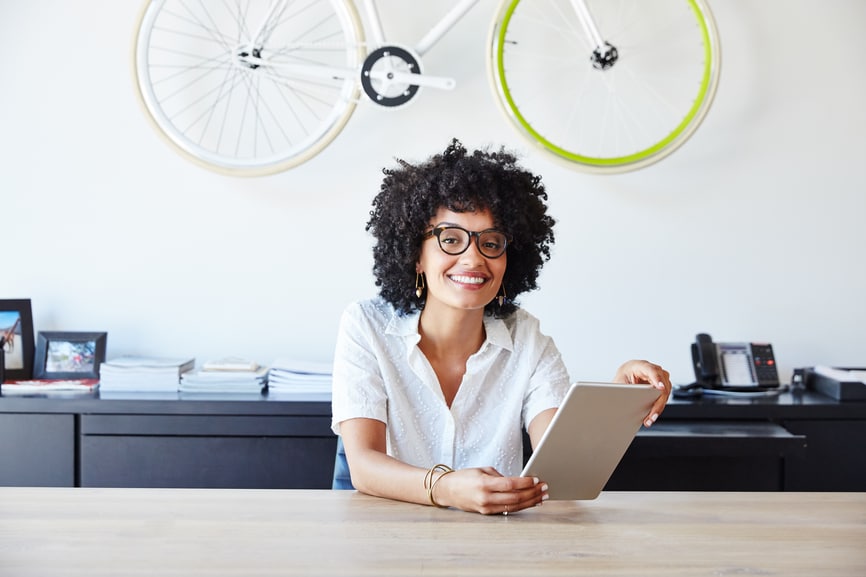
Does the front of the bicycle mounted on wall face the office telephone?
yes

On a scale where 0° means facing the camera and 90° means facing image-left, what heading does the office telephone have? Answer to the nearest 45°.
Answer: approximately 0°

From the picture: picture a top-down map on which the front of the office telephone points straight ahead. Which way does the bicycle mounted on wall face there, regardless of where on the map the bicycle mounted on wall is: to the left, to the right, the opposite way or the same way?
to the left

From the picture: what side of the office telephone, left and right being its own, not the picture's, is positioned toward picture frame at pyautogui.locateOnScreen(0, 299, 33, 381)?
right

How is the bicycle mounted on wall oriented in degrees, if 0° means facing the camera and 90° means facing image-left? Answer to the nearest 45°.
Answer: approximately 270°

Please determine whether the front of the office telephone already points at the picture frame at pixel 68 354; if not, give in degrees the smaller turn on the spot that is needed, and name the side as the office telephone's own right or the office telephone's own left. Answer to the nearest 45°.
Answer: approximately 90° to the office telephone's own right
